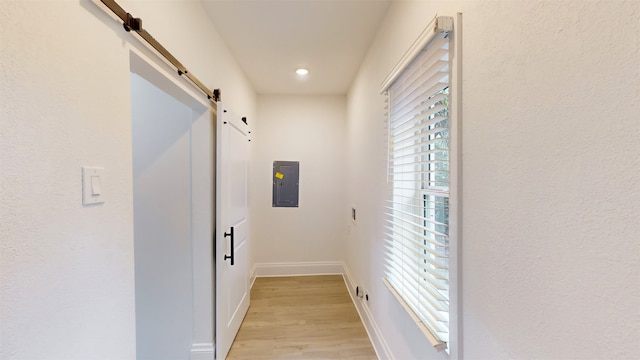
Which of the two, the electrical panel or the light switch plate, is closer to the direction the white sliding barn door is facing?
the electrical panel

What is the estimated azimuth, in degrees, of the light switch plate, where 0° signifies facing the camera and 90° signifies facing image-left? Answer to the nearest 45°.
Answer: approximately 315°

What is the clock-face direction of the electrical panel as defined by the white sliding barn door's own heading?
The electrical panel is roughly at 10 o'clock from the white sliding barn door.

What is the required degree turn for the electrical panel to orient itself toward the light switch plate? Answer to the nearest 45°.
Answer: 0° — it already faces it

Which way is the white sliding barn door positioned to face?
to the viewer's right

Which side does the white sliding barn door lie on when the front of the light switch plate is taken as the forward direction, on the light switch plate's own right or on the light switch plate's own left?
on the light switch plate's own left

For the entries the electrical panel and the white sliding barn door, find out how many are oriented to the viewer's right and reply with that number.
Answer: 1

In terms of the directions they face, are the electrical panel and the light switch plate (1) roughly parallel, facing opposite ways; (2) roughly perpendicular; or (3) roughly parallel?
roughly perpendicular

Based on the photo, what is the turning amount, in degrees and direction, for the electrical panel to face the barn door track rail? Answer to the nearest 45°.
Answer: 0° — it already faces it

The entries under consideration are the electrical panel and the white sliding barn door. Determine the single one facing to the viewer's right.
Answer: the white sliding barn door
